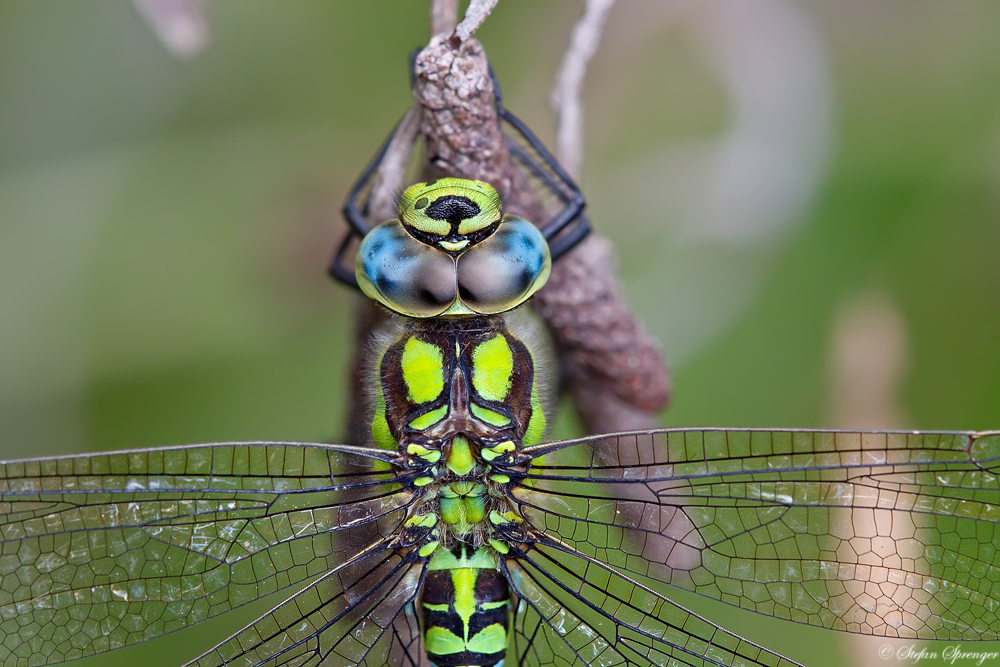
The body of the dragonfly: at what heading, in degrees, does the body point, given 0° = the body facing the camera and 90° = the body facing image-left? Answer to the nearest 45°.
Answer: approximately 180°
